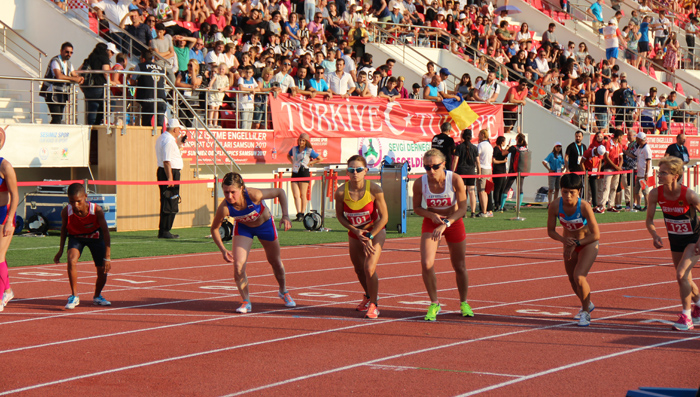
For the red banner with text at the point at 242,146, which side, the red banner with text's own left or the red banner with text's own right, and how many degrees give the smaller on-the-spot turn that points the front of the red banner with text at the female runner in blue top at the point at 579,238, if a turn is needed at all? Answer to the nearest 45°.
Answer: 0° — it already faces them

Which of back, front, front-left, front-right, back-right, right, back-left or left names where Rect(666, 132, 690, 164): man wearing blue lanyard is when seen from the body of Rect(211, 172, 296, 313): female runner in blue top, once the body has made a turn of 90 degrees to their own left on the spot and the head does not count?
left

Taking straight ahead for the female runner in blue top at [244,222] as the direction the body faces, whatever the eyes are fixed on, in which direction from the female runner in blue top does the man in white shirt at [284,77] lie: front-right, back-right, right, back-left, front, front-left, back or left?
back-right

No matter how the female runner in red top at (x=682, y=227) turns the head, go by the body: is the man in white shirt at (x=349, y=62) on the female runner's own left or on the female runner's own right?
on the female runner's own right

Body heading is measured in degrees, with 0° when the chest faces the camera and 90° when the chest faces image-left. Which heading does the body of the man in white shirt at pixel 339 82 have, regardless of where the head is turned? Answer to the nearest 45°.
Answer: approximately 0°

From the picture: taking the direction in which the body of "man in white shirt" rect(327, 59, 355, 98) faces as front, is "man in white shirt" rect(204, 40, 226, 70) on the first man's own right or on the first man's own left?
on the first man's own right

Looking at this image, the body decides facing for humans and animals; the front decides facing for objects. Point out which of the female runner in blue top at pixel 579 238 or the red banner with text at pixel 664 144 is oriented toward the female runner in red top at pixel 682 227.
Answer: the red banner with text

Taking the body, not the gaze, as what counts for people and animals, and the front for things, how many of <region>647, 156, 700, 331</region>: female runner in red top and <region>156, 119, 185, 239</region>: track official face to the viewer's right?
1

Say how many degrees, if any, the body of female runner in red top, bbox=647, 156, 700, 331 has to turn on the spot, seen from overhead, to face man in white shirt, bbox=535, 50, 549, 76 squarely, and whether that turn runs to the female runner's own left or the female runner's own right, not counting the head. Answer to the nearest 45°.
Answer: approximately 135° to the female runner's own right

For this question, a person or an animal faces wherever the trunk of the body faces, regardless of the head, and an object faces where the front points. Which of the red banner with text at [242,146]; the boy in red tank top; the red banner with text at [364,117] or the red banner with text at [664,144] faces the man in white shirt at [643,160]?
the red banner with text at [664,144]

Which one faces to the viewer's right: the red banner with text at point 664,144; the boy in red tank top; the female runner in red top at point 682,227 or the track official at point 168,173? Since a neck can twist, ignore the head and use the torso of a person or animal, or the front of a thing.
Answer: the track official
